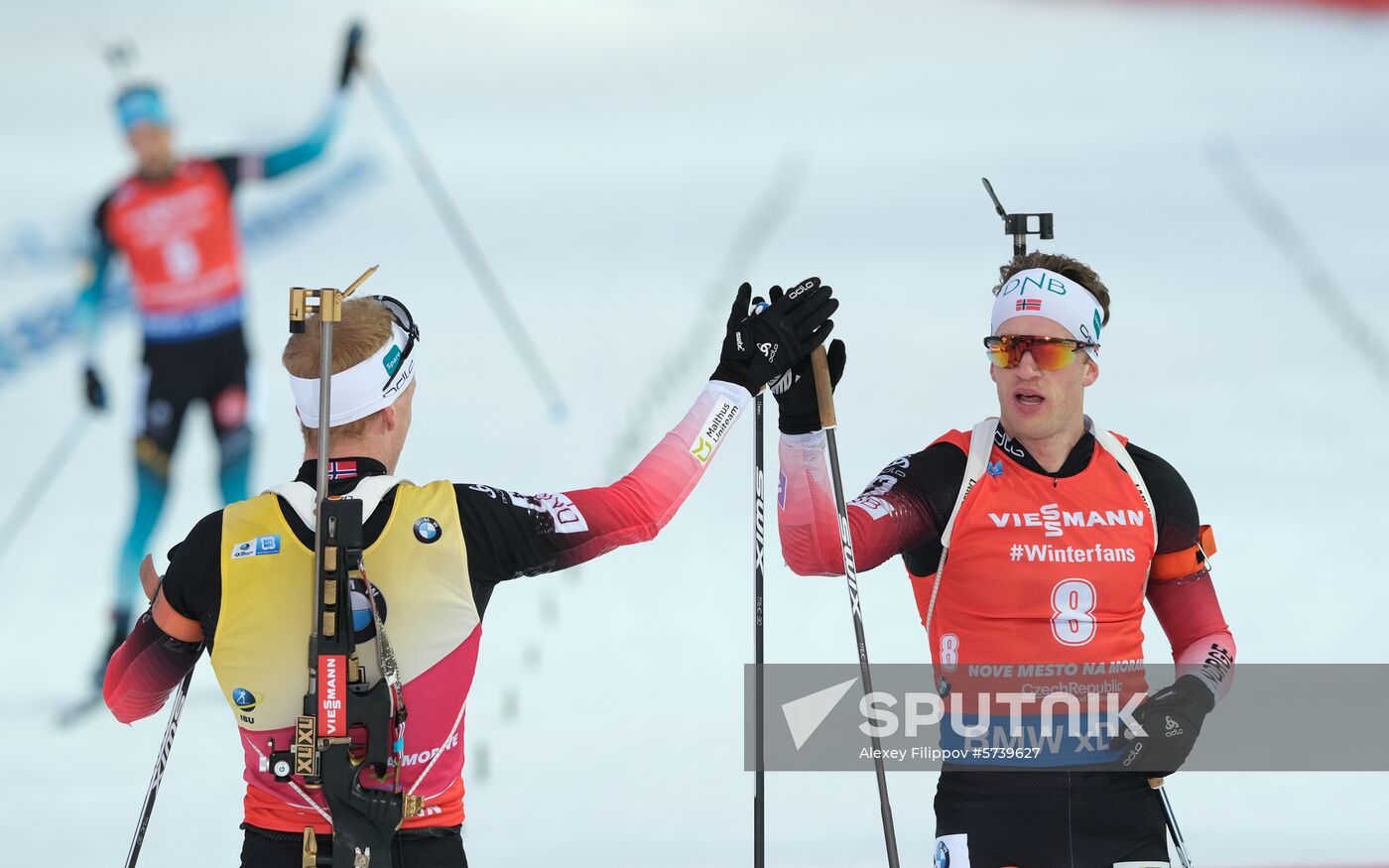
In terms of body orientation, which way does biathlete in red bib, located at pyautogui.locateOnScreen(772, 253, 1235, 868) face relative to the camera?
toward the camera

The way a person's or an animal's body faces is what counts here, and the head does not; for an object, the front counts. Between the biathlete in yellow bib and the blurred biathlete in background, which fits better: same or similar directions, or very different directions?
very different directions

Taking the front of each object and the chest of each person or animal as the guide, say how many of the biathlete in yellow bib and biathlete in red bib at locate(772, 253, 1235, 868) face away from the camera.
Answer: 1

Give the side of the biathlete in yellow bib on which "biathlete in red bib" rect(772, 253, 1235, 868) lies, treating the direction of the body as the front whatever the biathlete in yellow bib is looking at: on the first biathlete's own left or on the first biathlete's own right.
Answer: on the first biathlete's own right

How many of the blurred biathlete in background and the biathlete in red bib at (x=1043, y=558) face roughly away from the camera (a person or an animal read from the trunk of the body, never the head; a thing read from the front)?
0

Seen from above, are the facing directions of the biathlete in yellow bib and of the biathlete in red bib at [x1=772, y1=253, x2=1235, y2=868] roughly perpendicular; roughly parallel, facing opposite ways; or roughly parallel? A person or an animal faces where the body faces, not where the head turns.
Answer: roughly parallel, facing opposite ways

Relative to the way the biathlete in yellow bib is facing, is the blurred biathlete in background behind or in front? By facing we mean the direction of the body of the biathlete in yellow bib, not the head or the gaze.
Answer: in front

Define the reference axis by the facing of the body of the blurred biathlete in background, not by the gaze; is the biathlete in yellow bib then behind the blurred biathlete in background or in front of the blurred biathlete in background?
in front

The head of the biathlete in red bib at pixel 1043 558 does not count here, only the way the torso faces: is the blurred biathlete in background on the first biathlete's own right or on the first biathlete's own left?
on the first biathlete's own right

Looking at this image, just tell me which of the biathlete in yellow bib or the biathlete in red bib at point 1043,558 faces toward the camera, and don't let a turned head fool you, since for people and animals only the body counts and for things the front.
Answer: the biathlete in red bib

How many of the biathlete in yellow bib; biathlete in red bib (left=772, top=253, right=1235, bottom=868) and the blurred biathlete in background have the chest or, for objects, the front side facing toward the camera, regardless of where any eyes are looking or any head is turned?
2

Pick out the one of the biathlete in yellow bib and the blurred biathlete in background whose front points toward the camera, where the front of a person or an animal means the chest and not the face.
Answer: the blurred biathlete in background

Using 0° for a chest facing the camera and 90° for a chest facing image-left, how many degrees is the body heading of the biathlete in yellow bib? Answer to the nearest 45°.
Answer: approximately 180°

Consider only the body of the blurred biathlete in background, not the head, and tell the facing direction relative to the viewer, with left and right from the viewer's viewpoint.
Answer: facing the viewer
